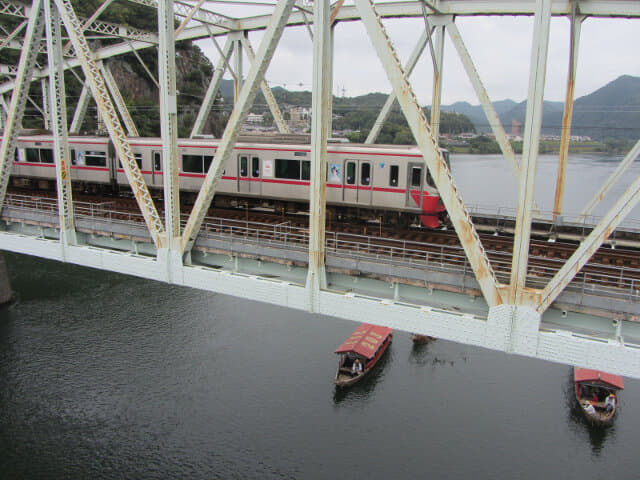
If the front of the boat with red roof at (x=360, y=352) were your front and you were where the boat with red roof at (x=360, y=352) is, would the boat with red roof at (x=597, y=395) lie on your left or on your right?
on your left

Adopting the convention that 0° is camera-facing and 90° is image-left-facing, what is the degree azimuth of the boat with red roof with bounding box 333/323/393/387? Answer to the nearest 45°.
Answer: approximately 45°

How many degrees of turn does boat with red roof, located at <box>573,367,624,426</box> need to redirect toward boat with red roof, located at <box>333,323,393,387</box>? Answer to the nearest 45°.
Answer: approximately 90° to its right

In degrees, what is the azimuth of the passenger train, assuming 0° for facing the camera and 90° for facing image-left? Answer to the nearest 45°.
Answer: approximately 315°

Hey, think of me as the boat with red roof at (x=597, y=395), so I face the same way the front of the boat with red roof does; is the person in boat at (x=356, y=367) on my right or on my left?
on my right

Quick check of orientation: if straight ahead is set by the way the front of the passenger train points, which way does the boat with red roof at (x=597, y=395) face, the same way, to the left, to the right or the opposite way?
to the right

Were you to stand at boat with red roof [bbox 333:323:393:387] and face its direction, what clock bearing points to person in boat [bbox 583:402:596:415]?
The person in boat is roughly at 8 o'clock from the boat with red roof.

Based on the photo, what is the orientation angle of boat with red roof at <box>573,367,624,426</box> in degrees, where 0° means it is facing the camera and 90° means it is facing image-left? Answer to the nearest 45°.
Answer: approximately 0°
